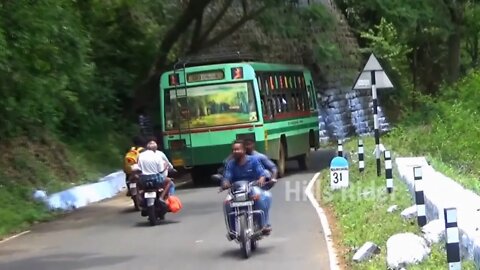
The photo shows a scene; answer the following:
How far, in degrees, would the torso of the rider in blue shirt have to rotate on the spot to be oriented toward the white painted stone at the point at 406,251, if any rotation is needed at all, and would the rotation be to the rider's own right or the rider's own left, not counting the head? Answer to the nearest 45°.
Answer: approximately 45° to the rider's own left

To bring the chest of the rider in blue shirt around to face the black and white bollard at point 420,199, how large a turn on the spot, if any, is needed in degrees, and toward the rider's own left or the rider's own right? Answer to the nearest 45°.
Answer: approximately 90° to the rider's own left

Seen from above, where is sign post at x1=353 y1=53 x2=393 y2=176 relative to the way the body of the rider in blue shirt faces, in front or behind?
behind

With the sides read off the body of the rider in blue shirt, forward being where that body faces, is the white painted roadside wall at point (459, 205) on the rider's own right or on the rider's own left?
on the rider's own left

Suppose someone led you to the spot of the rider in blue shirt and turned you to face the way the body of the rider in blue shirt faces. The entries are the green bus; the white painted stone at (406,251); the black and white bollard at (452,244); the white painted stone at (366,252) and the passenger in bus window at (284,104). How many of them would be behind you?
2

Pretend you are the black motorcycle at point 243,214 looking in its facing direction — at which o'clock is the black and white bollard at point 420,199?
The black and white bollard is roughly at 9 o'clock from the black motorcycle.
